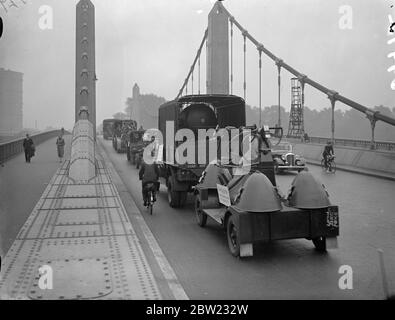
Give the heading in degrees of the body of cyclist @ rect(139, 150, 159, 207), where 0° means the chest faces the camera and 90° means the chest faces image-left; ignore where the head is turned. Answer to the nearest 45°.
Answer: approximately 180°

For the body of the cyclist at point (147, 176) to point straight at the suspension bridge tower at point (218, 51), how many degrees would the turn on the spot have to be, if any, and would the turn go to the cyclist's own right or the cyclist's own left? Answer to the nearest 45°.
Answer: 0° — they already face it

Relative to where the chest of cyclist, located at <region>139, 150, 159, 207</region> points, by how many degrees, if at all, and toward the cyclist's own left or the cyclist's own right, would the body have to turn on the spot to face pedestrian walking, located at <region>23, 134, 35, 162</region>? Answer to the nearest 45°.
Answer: approximately 45° to the cyclist's own left

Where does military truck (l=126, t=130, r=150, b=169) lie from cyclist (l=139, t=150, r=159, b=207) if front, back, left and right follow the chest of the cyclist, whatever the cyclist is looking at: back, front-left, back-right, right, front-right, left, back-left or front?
front

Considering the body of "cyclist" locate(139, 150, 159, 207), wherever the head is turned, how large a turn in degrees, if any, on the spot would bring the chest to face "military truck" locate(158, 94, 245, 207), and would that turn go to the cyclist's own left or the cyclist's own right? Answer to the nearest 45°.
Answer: approximately 45° to the cyclist's own right

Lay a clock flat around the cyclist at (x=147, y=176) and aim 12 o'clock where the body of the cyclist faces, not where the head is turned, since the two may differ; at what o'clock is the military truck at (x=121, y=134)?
The military truck is roughly at 12 o'clock from the cyclist.

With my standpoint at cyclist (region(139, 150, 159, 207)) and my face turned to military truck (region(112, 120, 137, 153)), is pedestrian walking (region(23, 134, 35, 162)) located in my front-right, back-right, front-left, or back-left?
front-left
